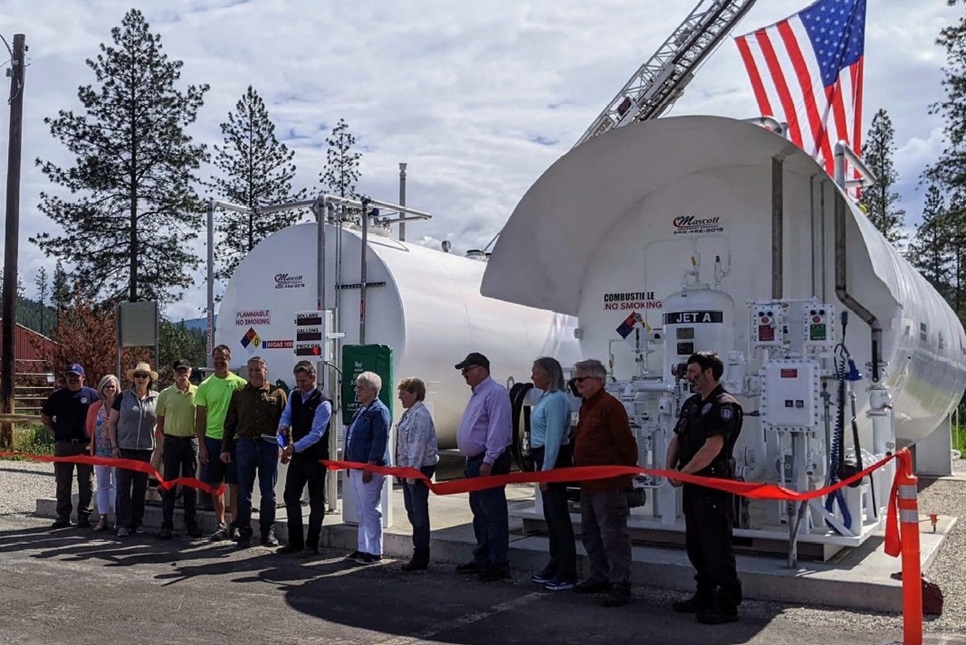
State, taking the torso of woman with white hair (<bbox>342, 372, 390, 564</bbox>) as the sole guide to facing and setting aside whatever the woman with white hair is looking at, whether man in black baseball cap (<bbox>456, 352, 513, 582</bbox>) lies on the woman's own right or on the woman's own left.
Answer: on the woman's own left

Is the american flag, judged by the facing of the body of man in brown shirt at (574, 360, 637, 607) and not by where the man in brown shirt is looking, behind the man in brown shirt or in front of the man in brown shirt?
behind

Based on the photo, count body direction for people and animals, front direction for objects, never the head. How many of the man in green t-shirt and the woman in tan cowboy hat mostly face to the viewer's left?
0

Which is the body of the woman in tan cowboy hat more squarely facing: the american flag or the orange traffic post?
the orange traffic post

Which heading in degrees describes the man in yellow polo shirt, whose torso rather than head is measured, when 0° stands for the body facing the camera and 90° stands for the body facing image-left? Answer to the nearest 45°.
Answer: approximately 0°

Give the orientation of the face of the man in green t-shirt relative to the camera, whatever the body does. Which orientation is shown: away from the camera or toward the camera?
toward the camera

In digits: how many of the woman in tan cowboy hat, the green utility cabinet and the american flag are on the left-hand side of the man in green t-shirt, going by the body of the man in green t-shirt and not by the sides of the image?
2

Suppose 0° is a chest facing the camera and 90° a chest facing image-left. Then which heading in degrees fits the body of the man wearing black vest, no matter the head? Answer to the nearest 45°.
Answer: approximately 45°

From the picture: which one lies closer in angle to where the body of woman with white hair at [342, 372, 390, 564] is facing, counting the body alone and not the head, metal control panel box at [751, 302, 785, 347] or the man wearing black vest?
the man wearing black vest

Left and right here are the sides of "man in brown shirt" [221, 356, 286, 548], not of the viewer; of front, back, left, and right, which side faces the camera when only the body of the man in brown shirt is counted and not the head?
front

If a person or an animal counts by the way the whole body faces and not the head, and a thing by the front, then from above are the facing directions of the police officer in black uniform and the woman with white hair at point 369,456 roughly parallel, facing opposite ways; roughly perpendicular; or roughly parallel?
roughly parallel

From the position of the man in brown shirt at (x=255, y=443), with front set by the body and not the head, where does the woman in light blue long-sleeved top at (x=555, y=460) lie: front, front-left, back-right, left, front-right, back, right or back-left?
front-left

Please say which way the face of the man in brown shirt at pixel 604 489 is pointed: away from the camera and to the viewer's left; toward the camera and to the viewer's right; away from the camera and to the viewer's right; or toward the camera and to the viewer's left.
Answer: toward the camera and to the viewer's left

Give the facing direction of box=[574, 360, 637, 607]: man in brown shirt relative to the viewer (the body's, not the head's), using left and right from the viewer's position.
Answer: facing the viewer and to the left of the viewer

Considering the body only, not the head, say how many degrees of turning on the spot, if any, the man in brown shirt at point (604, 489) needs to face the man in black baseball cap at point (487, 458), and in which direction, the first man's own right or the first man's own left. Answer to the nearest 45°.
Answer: approximately 90° to the first man's own right
